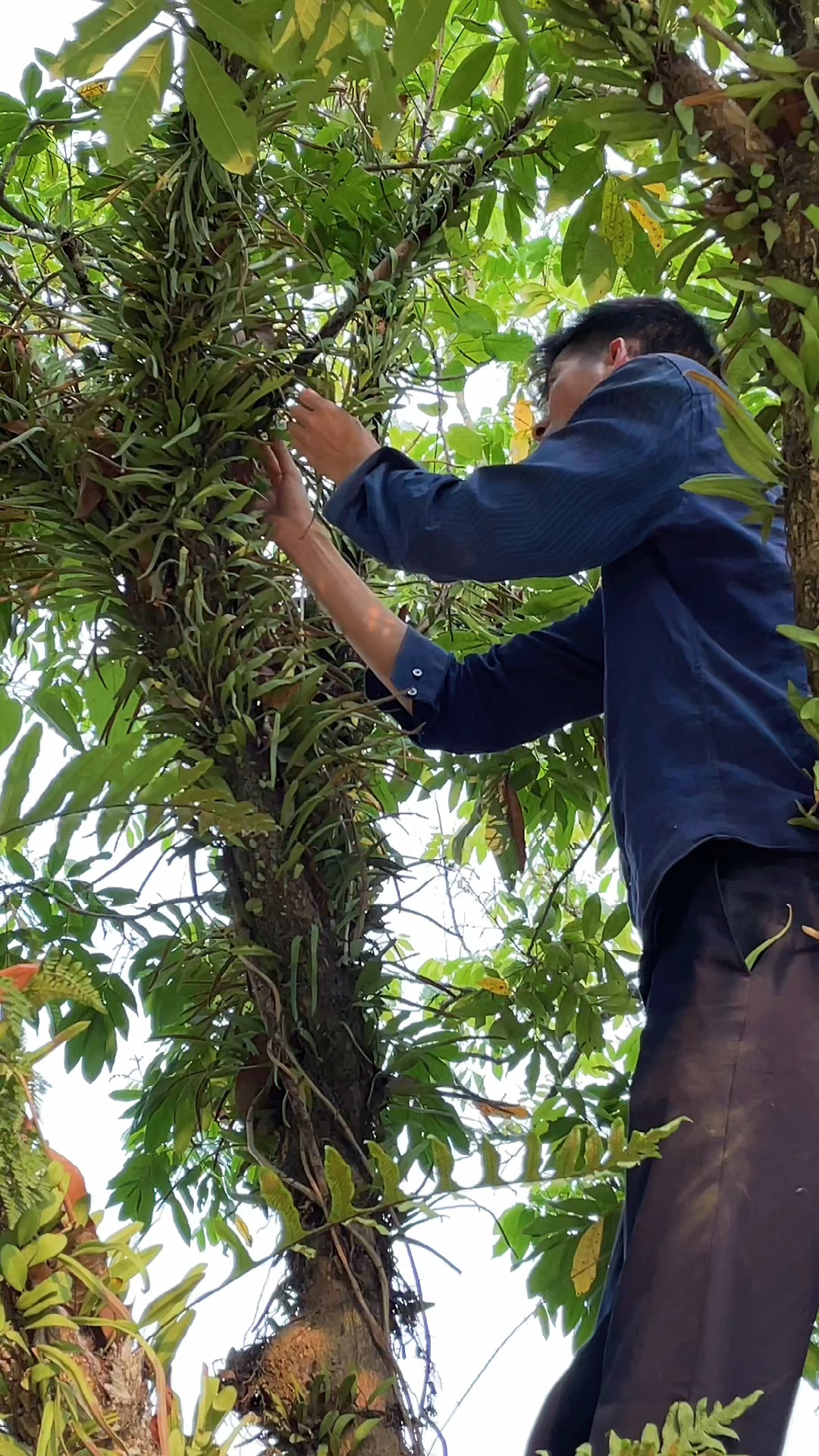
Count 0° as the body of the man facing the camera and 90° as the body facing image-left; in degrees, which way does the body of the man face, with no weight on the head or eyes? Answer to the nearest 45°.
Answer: approximately 90°

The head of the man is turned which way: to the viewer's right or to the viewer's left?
to the viewer's left
